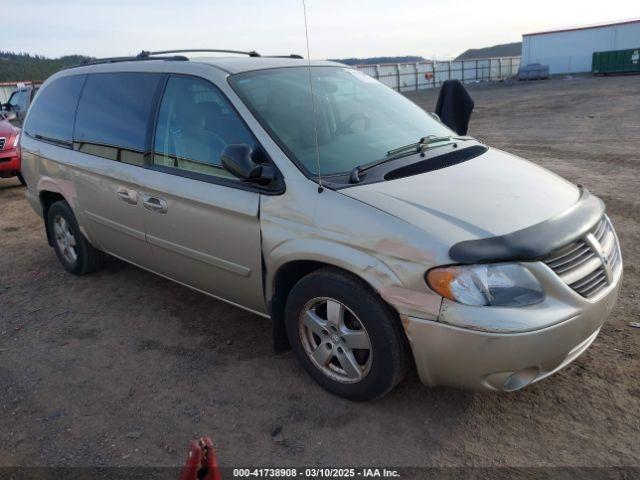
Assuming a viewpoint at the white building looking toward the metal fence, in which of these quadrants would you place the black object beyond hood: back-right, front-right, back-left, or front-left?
front-left

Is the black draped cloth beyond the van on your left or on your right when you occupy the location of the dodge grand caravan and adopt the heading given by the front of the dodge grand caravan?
on your left

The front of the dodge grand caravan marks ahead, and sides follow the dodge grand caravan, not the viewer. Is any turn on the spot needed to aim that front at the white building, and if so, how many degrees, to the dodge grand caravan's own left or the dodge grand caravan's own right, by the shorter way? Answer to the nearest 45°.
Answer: approximately 90° to the dodge grand caravan's own left

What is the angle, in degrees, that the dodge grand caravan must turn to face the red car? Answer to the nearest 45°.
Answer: approximately 180°

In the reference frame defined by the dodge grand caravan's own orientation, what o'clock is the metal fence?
The metal fence is roughly at 8 o'clock from the dodge grand caravan.

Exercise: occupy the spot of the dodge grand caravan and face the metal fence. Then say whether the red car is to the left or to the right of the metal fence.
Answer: left

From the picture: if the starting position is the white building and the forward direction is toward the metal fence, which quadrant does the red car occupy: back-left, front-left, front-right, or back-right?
front-left

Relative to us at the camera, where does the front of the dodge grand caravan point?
facing the viewer and to the right of the viewer

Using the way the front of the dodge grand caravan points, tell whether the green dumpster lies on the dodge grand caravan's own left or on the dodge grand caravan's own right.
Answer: on the dodge grand caravan's own left
